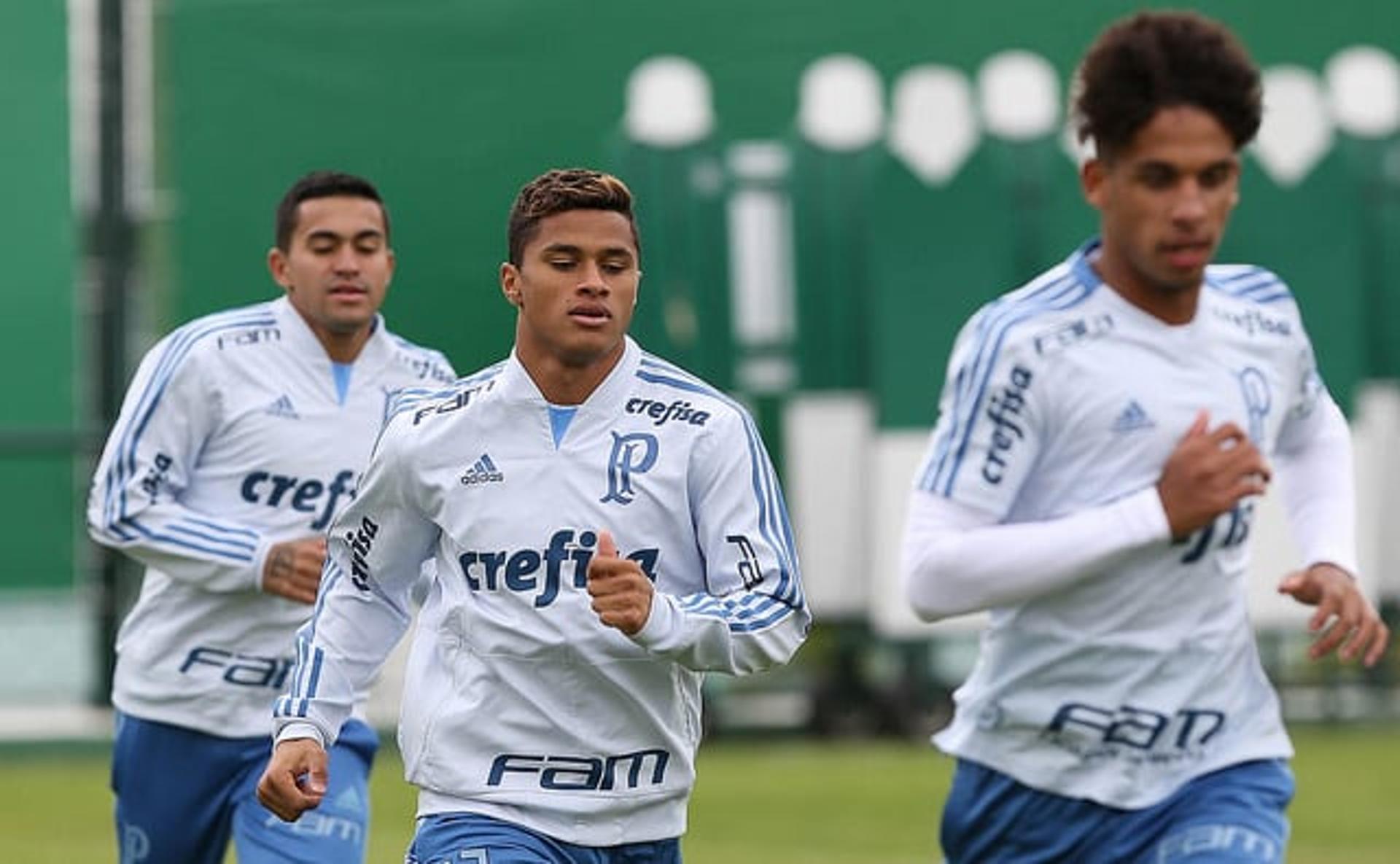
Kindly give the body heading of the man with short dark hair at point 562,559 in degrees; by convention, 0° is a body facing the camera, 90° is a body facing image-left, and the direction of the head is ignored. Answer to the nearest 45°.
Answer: approximately 0°

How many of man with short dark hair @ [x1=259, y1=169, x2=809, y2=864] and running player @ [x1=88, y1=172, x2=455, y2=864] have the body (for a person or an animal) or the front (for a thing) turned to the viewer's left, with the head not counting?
0

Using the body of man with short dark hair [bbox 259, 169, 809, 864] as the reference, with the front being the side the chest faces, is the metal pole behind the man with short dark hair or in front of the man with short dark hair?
behind

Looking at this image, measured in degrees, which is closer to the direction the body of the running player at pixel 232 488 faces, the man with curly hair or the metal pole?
the man with curly hair

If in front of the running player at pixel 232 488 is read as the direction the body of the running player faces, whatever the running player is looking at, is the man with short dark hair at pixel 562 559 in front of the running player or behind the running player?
in front
